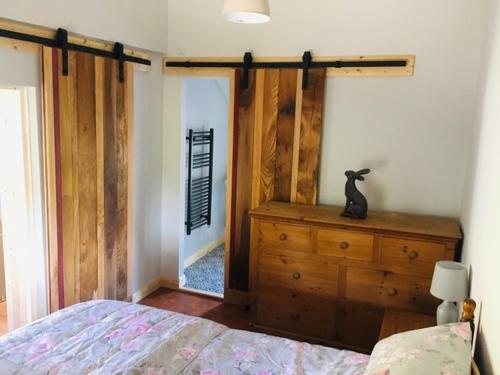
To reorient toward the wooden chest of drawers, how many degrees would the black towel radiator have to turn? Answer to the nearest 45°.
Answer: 0° — it already faces it

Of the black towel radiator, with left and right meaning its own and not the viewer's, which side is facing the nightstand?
front

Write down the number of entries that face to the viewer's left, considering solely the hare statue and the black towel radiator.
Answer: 1

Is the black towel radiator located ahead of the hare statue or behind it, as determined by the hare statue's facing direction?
ahead

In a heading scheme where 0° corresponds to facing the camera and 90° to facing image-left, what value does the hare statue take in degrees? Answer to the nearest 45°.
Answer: approximately 90°

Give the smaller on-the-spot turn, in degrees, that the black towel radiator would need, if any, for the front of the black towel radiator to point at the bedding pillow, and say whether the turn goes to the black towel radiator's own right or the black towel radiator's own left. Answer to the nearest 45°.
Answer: approximately 45° to the black towel radiator's own right

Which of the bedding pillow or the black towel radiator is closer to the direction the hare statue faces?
the black towel radiator

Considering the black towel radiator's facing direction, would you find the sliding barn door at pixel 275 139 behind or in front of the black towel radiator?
in front

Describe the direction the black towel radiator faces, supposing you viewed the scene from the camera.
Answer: facing the viewer and to the right of the viewer

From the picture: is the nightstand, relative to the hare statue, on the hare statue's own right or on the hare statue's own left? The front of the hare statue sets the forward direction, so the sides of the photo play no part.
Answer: on the hare statue's own left
